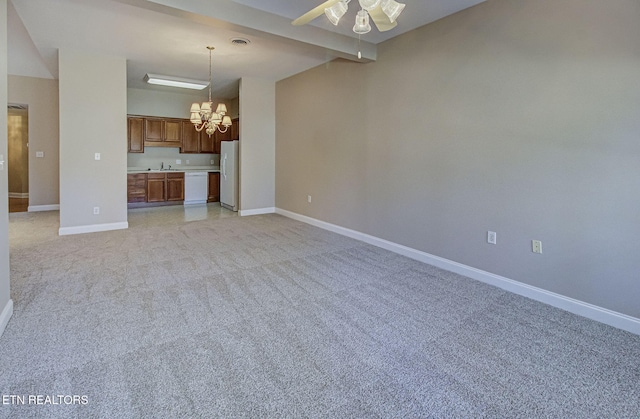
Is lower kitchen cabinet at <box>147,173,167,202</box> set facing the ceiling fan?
yes

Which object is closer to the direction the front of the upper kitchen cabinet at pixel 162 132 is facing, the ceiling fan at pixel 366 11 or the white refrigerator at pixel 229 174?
the ceiling fan

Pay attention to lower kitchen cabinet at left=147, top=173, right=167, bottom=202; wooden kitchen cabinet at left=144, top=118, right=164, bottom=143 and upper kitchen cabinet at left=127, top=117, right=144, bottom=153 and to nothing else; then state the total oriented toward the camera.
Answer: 3
